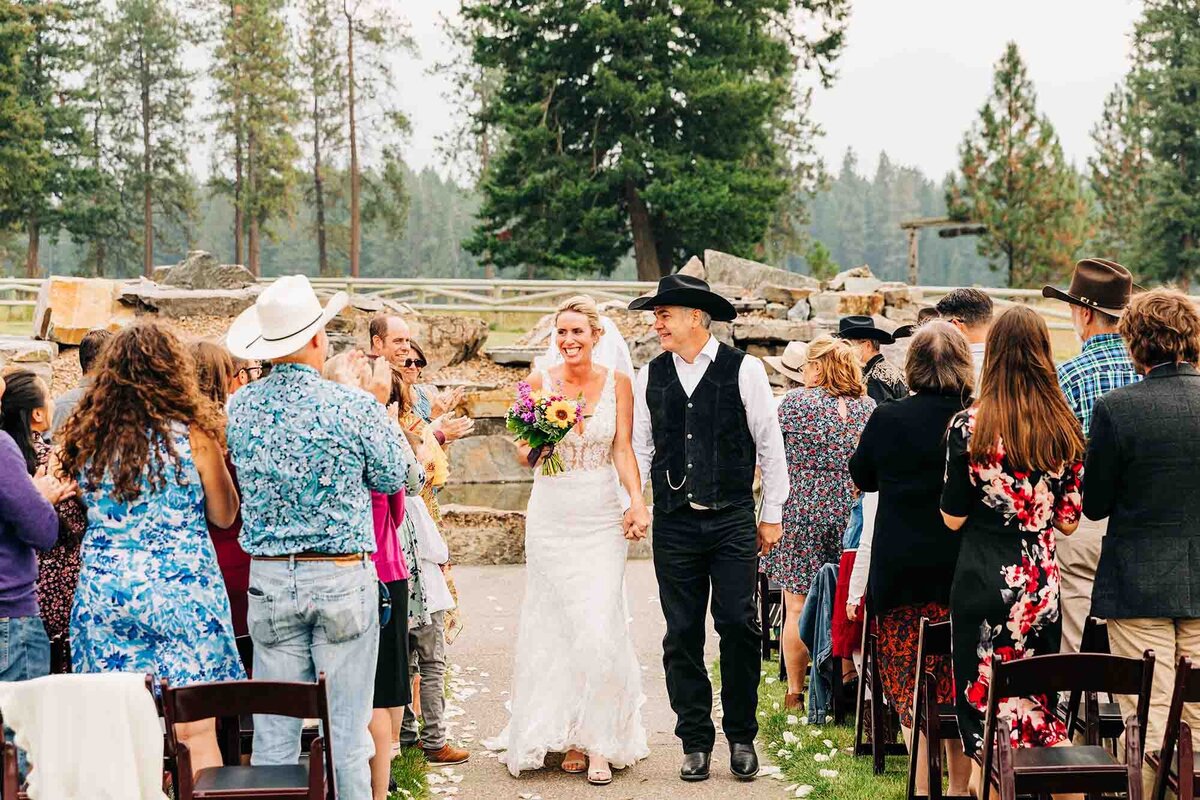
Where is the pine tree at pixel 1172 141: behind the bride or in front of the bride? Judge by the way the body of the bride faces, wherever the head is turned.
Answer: behind

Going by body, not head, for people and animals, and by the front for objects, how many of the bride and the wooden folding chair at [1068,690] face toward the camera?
1

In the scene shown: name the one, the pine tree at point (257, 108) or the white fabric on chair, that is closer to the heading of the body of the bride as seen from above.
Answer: the white fabric on chair

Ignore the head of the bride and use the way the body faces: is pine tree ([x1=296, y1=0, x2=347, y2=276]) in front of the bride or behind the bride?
behind

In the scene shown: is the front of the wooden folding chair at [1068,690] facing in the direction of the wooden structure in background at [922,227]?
yes

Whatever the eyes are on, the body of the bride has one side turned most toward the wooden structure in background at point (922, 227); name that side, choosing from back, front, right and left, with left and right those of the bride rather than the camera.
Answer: back

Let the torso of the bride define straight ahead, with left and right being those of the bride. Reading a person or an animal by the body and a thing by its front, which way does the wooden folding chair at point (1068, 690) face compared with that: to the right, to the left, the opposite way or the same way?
the opposite way

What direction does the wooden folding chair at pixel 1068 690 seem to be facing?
away from the camera

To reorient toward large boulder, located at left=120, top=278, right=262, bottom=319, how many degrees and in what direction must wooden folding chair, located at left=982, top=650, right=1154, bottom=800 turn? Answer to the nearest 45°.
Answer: approximately 45° to its left

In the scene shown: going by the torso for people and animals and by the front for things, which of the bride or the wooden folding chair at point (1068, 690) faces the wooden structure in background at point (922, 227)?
the wooden folding chair

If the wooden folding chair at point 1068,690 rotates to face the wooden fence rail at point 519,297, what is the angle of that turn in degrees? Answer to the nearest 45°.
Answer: approximately 45° to its left
